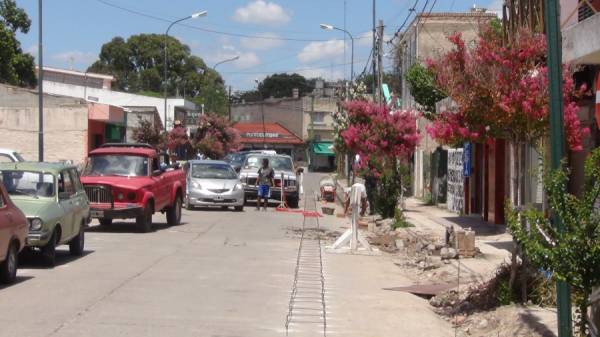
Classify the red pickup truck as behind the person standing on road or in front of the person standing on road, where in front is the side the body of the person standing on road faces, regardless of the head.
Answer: in front

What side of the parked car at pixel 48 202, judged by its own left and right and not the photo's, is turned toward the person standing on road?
back

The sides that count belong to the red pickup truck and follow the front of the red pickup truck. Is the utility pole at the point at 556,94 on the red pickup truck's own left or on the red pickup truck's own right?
on the red pickup truck's own left

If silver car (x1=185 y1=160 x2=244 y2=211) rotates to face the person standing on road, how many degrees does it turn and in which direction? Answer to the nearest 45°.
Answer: approximately 45° to its left

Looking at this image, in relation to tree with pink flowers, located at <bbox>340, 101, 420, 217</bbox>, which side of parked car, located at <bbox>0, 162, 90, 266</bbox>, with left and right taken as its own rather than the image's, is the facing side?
back

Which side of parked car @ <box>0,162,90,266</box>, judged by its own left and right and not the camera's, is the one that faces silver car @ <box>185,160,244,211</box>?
back

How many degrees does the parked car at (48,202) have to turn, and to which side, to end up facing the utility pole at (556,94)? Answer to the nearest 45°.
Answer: approximately 90° to its left

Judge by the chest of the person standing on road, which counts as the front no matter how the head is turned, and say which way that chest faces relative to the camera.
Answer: toward the camera

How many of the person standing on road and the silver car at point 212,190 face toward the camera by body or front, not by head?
2

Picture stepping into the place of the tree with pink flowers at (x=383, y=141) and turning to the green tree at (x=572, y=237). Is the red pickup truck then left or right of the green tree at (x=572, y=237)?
right

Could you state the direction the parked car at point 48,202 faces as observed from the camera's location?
facing the viewer and to the left of the viewer

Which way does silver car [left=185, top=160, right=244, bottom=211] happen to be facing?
toward the camera

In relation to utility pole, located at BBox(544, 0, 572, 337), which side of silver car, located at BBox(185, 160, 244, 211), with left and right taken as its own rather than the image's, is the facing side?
front
